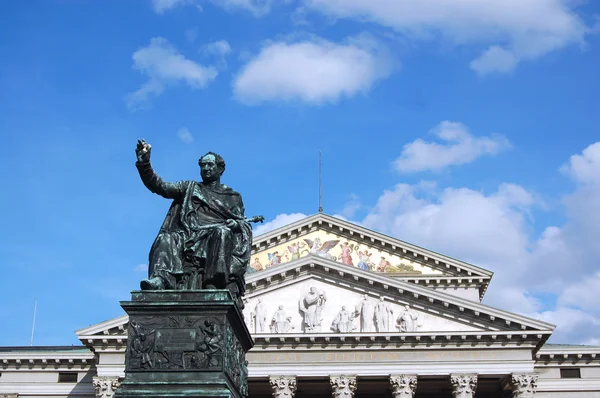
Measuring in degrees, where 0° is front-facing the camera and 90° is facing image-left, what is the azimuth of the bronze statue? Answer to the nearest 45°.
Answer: approximately 45°
